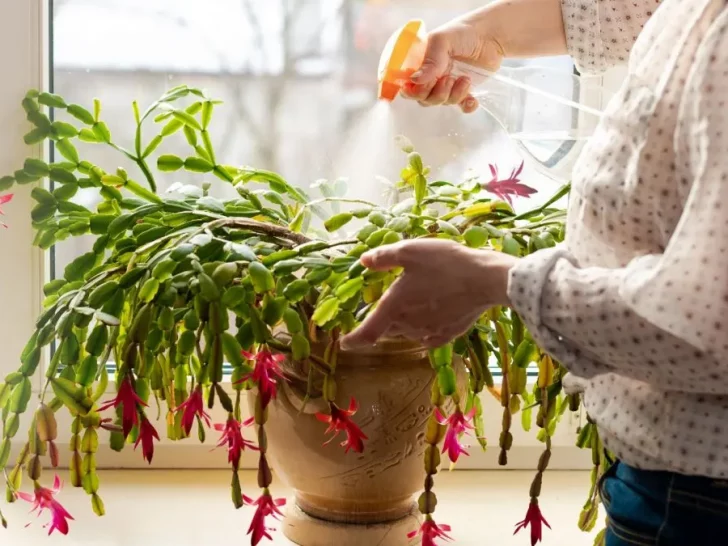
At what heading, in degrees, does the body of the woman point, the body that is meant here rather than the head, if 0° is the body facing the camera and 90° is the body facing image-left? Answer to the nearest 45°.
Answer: approximately 90°
